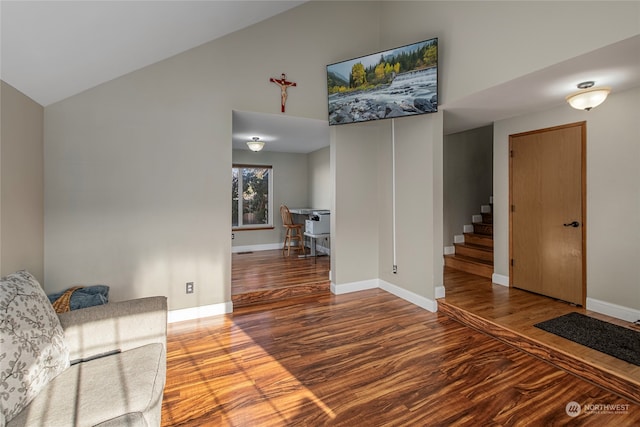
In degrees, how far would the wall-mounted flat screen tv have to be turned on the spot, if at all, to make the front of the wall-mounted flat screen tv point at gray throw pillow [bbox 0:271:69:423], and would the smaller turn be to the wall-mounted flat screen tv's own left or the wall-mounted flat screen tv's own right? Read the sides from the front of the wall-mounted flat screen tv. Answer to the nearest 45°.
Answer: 0° — it already faces it

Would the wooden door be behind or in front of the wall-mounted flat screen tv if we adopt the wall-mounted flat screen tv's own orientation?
behind

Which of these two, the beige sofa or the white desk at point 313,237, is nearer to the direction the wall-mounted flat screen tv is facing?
the beige sofa

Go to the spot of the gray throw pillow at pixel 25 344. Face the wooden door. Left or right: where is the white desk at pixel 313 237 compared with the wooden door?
left

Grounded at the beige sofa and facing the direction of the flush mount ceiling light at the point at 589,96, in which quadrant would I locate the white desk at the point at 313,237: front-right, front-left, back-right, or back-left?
front-left

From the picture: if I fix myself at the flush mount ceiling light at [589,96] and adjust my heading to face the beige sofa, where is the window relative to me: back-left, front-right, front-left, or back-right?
front-right

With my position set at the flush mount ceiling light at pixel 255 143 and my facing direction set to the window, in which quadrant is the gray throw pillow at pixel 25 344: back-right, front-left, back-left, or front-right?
back-left

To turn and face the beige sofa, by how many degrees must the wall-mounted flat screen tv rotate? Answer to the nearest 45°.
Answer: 0° — it already faces it

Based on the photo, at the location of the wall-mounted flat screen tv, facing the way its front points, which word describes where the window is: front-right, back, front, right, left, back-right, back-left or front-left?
right

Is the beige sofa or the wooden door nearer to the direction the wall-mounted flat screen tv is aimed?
the beige sofa

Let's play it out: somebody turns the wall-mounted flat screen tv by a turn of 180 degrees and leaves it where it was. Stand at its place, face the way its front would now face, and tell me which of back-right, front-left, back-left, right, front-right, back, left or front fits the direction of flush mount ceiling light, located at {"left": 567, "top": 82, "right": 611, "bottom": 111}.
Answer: front-right
